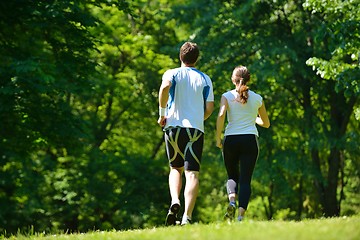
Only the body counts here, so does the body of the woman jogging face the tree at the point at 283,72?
yes

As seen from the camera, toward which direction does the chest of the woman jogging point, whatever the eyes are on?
away from the camera

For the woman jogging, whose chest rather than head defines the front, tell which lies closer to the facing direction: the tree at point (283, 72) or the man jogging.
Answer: the tree

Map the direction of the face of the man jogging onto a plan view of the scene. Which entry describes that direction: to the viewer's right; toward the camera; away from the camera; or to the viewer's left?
away from the camera

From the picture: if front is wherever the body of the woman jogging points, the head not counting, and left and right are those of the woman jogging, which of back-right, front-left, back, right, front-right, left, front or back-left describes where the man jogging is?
back-left

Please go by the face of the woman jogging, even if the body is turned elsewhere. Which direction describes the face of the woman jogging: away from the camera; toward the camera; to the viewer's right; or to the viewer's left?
away from the camera

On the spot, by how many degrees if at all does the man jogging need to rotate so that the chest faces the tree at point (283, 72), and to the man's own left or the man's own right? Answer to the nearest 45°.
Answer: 0° — they already face it

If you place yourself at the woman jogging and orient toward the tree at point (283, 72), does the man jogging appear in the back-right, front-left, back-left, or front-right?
back-left

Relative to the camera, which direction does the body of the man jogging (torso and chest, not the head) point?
away from the camera

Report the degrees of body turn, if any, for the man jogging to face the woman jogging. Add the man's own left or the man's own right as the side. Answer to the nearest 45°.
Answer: approximately 45° to the man's own right

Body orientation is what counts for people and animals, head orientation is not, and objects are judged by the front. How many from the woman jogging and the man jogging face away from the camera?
2

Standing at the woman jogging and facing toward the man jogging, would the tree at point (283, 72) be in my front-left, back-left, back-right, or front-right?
back-right
